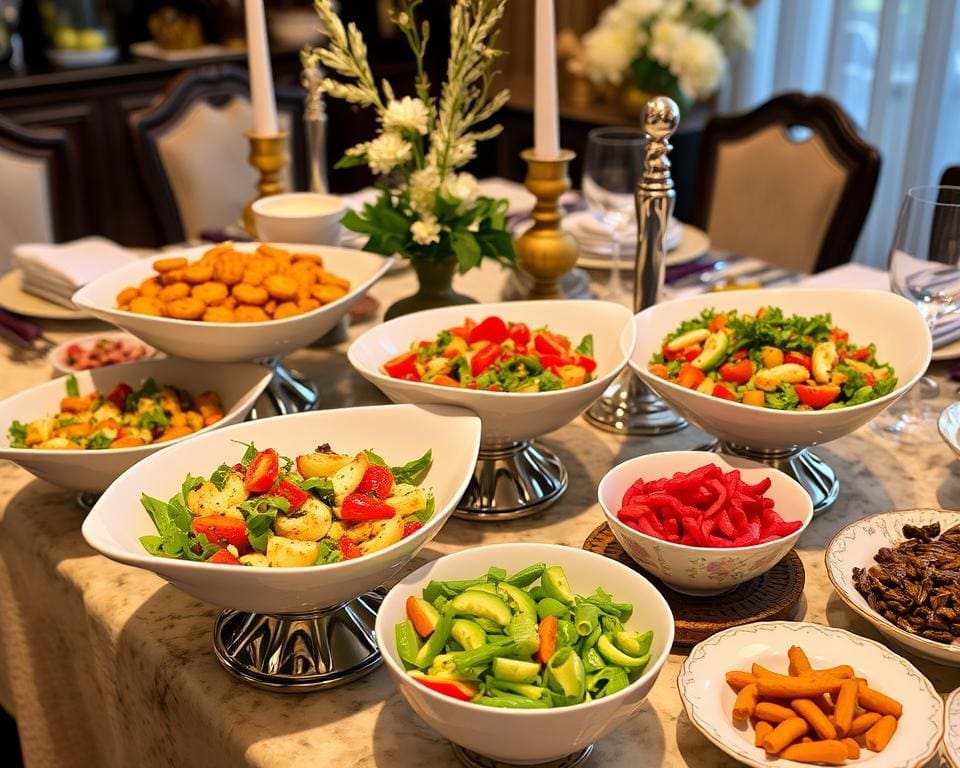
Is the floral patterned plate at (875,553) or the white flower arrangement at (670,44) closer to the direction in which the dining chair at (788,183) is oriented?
the floral patterned plate

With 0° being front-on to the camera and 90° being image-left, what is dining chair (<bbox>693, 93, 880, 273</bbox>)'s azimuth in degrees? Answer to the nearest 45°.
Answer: approximately 45°

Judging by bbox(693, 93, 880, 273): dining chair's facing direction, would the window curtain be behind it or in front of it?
behind

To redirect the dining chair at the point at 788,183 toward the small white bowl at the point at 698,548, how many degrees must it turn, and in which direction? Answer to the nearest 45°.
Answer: approximately 45° to its left

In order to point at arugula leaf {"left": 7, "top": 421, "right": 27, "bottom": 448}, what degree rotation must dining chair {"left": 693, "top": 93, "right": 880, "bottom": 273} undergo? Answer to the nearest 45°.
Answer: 0° — it already faces it
